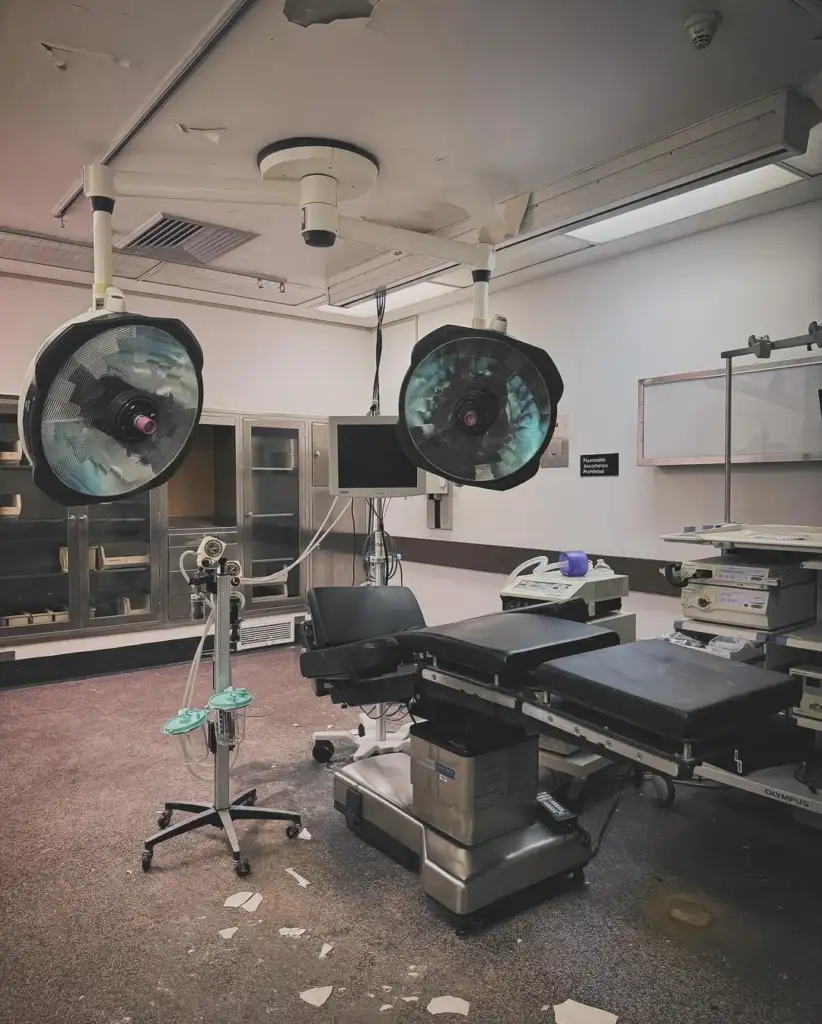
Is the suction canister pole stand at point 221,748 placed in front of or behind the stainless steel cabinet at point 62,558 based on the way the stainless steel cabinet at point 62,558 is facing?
in front

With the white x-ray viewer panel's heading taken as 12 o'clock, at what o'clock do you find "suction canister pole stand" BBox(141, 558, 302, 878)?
The suction canister pole stand is roughly at 12 o'clock from the white x-ray viewer panel.

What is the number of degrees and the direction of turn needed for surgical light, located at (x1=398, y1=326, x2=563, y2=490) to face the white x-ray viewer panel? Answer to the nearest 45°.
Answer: approximately 135° to its left

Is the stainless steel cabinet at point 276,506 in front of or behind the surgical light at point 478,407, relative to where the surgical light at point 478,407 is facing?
behind

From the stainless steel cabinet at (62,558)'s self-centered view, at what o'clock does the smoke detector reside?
The smoke detector is roughly at 11 o'clock from the stainless steel cabinet.

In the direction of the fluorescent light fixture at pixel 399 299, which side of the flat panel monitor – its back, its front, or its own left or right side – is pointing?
back

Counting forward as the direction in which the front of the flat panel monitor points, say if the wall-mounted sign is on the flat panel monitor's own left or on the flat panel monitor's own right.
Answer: on the flat panel monitor's own left

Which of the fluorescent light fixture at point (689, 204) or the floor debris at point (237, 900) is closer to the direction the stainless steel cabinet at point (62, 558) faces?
the floor debris

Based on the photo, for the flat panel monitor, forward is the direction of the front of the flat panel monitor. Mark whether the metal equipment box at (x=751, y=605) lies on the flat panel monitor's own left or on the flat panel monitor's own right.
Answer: on the flat panel monitor's own left

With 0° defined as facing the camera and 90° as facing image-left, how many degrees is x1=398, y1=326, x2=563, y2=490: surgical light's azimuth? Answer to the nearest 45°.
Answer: approximately 0°

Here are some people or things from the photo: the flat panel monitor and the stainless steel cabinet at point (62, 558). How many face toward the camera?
2
